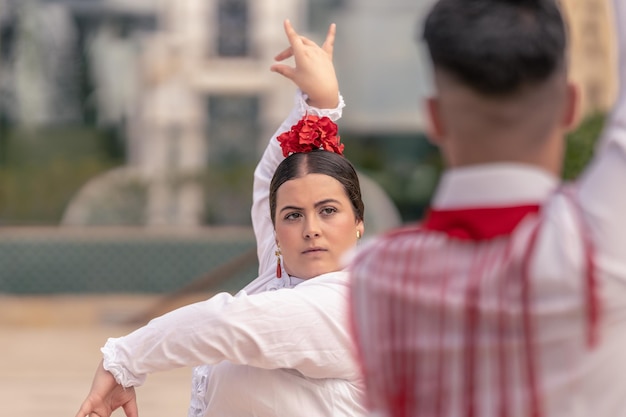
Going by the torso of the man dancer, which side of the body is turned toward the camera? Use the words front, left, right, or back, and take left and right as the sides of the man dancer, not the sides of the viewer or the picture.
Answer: back

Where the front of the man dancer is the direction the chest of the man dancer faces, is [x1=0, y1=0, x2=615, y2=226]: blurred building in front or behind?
in front

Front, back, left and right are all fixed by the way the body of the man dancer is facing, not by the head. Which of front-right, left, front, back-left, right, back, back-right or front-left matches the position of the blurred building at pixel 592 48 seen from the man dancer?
front

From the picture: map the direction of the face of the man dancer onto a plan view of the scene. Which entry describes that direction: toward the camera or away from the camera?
away from the camera
